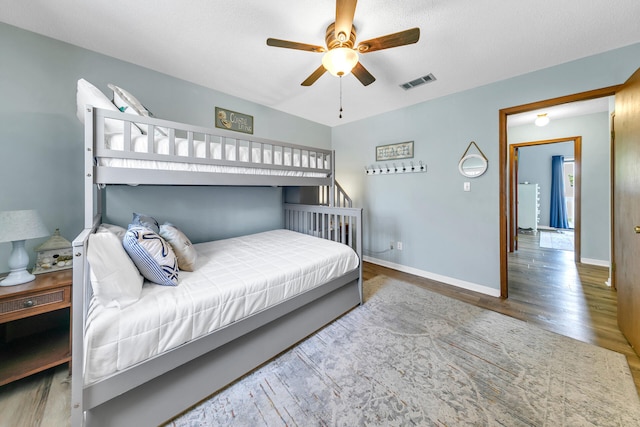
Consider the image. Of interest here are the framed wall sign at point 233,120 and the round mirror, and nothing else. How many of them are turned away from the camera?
0

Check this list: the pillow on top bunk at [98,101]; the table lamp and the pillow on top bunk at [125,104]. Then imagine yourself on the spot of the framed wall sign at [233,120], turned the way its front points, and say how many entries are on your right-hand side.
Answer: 3

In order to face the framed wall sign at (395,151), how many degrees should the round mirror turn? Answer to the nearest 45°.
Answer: approximately 90° to its right

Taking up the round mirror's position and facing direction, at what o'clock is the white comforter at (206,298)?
The white comforter is roughly at 1 o'clock from the round mirror.

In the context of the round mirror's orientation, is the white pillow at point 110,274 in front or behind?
in front

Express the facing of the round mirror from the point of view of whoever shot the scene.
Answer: facing the viewer

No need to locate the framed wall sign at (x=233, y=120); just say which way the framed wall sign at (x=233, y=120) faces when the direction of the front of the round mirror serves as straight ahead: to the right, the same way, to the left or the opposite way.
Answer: to the left

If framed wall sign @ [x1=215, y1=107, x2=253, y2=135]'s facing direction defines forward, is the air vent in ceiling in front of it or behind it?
in front

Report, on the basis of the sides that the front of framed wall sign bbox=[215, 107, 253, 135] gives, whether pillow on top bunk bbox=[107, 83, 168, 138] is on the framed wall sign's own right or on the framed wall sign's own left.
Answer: on the framed wall sign's own right

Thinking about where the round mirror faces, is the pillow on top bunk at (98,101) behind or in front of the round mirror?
in front

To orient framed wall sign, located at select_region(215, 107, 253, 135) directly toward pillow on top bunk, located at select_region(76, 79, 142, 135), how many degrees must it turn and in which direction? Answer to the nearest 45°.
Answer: approximately 90° to its right

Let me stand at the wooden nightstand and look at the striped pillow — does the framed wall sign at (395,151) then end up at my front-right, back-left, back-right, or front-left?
front-left

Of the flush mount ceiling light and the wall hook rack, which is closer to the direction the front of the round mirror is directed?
the wall hook rack

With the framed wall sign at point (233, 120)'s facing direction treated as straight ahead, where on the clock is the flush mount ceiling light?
The flush mount ceiling light is roughly at 11 o'clock from the framed wall sign.
